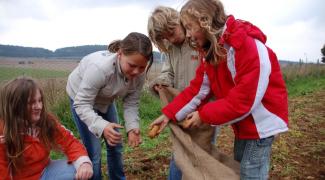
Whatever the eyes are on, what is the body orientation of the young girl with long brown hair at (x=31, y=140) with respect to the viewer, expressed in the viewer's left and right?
facing the viewer and to the right of the viewer

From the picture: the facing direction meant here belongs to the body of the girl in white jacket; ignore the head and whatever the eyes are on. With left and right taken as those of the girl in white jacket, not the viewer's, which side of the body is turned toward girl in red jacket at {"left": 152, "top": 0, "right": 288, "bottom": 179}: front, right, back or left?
front

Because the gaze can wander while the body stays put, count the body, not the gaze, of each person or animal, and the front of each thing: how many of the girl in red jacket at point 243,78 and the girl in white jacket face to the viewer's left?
1

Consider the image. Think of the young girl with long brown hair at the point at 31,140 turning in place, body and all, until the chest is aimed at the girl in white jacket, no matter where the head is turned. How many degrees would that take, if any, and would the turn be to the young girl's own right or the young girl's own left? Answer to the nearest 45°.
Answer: approximately 45° to the young girl's own left

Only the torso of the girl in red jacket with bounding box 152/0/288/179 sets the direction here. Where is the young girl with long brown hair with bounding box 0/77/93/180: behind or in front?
in front

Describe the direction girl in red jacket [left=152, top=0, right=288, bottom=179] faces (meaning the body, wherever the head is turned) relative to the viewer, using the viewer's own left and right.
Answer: facing to the left of the viewer

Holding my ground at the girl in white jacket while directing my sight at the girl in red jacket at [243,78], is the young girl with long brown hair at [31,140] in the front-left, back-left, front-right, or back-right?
back-right

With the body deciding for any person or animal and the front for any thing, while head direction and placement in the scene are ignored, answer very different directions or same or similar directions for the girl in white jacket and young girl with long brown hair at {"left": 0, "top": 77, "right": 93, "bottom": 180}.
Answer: same or similar directions

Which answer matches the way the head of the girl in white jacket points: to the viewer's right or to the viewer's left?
to the viewer's right
